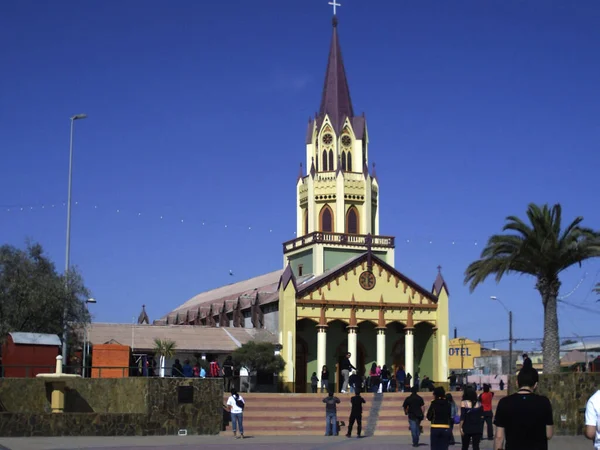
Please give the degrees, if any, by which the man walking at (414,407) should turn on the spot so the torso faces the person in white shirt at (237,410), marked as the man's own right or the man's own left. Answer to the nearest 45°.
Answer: approximately 45° to the man's own left

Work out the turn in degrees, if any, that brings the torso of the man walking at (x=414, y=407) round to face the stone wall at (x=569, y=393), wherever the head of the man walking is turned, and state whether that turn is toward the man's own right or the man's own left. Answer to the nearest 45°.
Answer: approximately 45° to the man's own right

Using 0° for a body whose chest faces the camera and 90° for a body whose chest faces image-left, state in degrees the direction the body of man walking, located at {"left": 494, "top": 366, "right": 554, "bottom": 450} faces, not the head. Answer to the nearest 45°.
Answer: approximately 180°

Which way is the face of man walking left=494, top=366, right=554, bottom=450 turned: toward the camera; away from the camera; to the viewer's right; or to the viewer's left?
away from the camera

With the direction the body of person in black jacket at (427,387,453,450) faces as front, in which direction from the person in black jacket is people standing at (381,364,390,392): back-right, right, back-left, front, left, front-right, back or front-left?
front

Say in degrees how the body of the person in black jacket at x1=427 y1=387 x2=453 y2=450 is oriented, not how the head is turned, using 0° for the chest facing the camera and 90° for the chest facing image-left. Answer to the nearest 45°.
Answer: approximately 180°

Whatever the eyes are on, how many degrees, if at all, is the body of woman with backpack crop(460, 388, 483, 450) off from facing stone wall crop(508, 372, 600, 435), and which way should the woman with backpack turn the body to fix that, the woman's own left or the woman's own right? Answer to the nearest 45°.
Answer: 0° — they already face it

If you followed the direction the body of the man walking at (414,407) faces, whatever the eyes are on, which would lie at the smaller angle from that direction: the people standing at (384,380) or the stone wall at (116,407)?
the people standing
